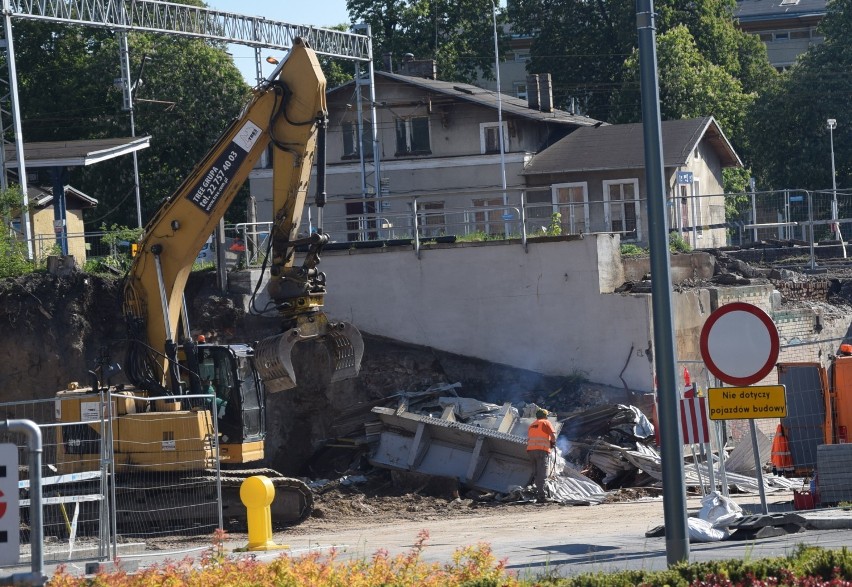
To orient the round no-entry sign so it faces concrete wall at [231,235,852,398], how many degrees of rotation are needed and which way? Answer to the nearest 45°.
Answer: approximately 180°

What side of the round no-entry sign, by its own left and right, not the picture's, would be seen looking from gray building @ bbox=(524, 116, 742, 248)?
back

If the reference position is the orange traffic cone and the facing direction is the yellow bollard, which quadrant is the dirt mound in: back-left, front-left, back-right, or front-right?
front-right

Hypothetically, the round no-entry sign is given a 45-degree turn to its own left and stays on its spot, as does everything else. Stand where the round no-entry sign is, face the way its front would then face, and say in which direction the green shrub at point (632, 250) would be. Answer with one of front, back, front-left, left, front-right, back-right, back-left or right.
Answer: back-left

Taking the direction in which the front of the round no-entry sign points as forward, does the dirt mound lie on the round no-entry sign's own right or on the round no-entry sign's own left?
on the round no-entry sign's own right

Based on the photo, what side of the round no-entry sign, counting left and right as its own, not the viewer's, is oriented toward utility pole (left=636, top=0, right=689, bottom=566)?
front

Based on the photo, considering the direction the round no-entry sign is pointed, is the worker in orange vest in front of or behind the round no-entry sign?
behind

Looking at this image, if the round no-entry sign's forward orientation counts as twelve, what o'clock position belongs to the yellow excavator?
The yellow excavator is roughly at 4 o'clock from the round no-entry sign.

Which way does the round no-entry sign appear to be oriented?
toward the camera

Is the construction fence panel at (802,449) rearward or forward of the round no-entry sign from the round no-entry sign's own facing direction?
rearward

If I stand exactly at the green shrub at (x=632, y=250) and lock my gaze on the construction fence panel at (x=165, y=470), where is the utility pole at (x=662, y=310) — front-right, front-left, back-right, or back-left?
front-left

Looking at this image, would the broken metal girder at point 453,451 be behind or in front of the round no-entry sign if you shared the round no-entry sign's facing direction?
behind

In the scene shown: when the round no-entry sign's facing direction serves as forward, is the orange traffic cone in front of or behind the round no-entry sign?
behind

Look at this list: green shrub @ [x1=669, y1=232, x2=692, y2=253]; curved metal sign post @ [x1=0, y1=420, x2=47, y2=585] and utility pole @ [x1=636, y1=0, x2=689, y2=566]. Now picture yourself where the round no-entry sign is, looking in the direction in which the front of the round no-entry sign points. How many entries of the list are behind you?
1

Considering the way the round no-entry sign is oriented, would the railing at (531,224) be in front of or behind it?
behind
